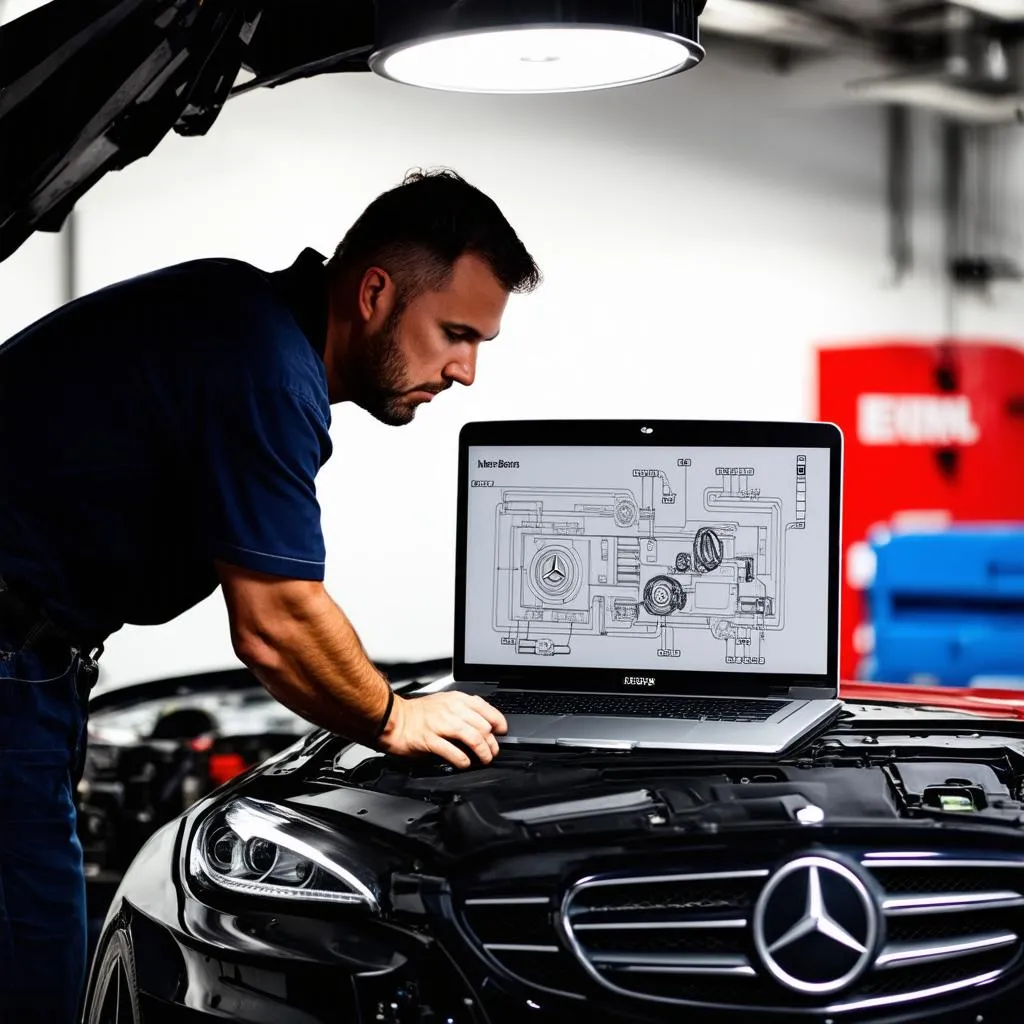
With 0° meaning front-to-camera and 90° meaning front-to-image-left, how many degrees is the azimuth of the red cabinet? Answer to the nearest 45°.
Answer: approximately 0°

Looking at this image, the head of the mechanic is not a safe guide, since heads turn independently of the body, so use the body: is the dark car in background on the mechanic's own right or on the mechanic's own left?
on the mechanic's own left

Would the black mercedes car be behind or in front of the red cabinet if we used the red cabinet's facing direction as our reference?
in front

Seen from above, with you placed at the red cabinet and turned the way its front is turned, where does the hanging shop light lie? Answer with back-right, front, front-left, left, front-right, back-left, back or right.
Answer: front

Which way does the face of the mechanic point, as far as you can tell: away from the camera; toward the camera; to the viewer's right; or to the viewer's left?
to the viewer's right

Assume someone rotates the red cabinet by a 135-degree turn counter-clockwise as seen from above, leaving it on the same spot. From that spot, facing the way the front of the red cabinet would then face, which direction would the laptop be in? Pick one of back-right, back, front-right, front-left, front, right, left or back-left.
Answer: back-right

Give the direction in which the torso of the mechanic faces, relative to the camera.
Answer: to the viewer's right
